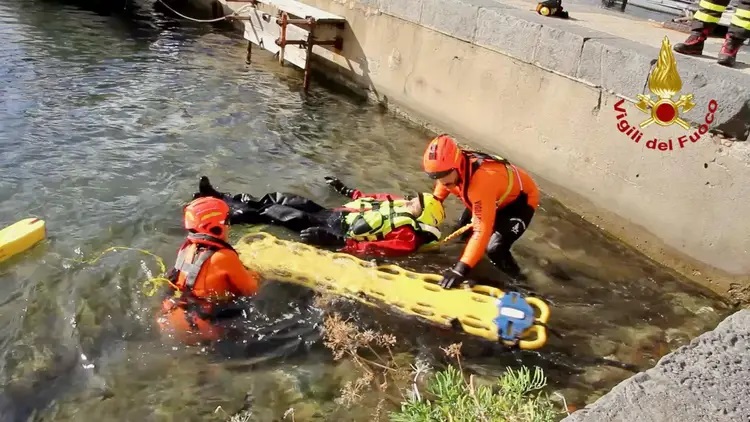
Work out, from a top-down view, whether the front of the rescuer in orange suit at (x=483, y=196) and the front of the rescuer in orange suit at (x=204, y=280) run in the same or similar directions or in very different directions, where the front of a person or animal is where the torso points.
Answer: very different directions

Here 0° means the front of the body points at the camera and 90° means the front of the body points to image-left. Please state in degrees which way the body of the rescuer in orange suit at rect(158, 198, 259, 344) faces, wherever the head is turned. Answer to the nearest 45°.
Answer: approximately 225°

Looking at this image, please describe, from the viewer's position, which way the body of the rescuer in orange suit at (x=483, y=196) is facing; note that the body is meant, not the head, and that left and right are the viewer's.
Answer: facing the viewer and to the left of the viewer

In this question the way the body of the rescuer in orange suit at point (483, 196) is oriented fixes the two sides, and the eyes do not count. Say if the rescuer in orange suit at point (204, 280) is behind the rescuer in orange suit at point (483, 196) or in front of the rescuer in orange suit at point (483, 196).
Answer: in front

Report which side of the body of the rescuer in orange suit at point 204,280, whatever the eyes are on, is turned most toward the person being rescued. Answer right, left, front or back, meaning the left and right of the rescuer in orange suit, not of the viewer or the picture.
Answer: front

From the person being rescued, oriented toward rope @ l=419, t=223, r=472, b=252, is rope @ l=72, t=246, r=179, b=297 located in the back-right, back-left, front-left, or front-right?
back-right

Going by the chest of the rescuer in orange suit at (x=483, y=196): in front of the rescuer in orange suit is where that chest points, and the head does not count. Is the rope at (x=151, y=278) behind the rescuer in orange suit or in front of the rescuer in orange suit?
in front

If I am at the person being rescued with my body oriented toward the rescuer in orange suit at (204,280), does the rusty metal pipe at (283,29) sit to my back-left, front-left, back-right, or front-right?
back-right

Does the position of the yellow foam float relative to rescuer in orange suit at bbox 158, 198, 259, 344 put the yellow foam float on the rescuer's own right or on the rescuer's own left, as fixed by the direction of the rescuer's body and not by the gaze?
on the rescuer's own left

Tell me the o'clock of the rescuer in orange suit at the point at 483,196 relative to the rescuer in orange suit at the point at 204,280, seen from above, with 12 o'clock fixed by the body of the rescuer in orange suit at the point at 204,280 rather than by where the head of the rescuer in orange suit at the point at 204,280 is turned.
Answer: the rescuer in orange suit at the point at 483,196 is roughly at 1 o'clock from the rescuer in orange suit at the point at 204,280.
